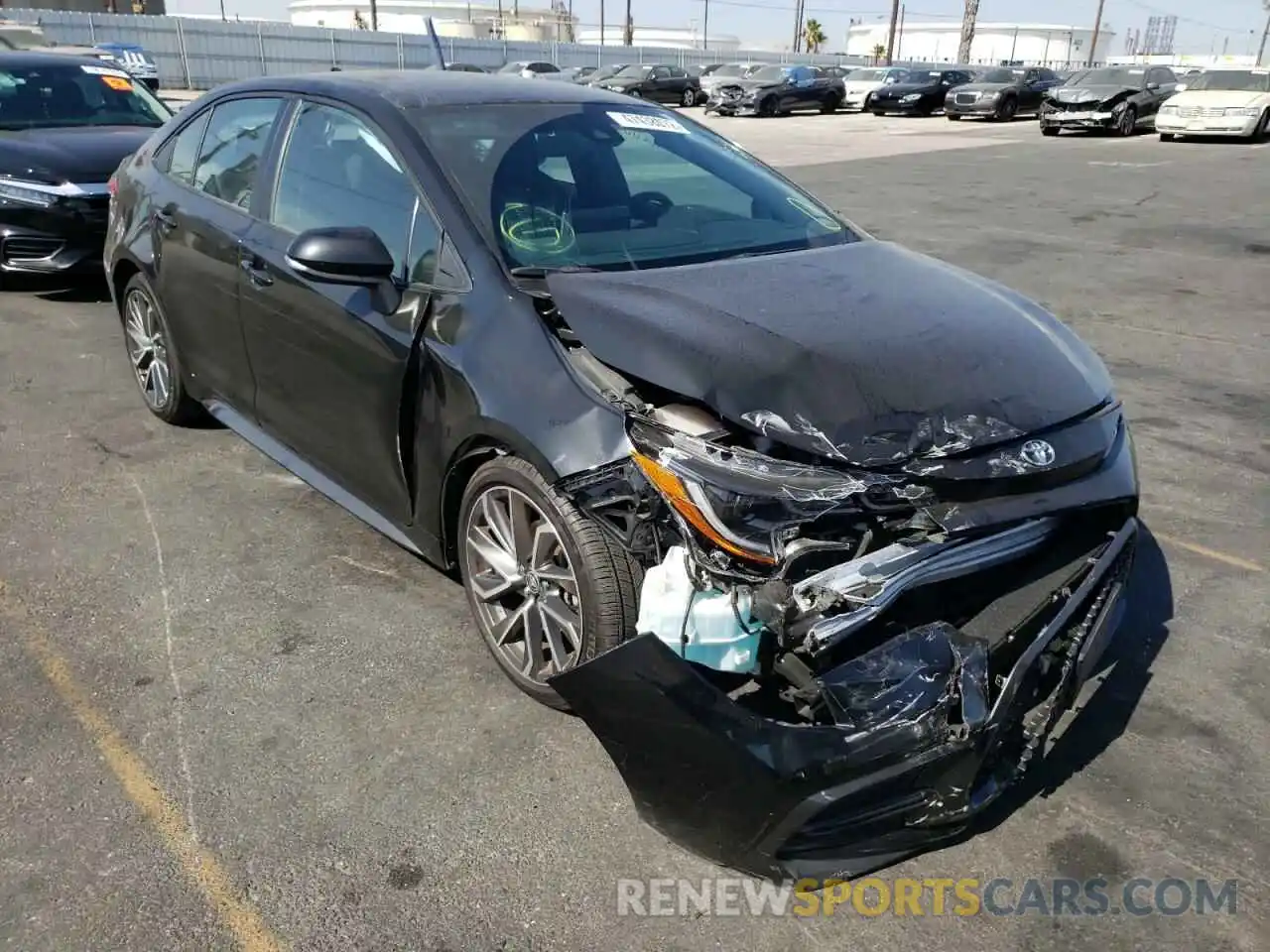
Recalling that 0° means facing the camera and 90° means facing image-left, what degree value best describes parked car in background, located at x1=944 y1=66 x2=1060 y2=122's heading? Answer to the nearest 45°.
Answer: approximately 45°

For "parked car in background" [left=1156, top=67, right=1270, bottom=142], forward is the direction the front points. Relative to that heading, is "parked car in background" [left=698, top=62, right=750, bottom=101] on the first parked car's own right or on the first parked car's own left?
on the first parked car's own right

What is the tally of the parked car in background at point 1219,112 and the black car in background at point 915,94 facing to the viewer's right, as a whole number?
0

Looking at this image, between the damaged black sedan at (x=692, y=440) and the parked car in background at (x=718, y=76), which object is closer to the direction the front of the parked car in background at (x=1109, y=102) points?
the damaged black sedan

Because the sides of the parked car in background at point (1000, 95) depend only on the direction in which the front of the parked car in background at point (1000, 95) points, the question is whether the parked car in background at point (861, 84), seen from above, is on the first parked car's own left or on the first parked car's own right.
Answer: on the first parked car's own right

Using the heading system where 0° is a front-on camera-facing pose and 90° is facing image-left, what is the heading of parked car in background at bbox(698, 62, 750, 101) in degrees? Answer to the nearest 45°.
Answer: approximately 45°

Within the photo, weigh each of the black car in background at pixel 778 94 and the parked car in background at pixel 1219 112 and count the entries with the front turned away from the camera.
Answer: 0

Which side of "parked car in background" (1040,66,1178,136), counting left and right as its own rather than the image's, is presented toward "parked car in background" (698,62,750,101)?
right

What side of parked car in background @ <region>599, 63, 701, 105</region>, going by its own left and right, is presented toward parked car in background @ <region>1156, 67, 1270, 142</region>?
left

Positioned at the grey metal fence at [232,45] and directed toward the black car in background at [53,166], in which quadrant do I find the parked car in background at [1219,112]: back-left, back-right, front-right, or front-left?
front-left

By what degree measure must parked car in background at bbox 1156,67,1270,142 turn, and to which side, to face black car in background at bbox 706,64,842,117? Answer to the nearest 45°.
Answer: approximately 90° to its right

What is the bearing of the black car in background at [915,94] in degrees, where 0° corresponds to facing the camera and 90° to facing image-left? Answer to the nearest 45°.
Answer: approximately 45°
